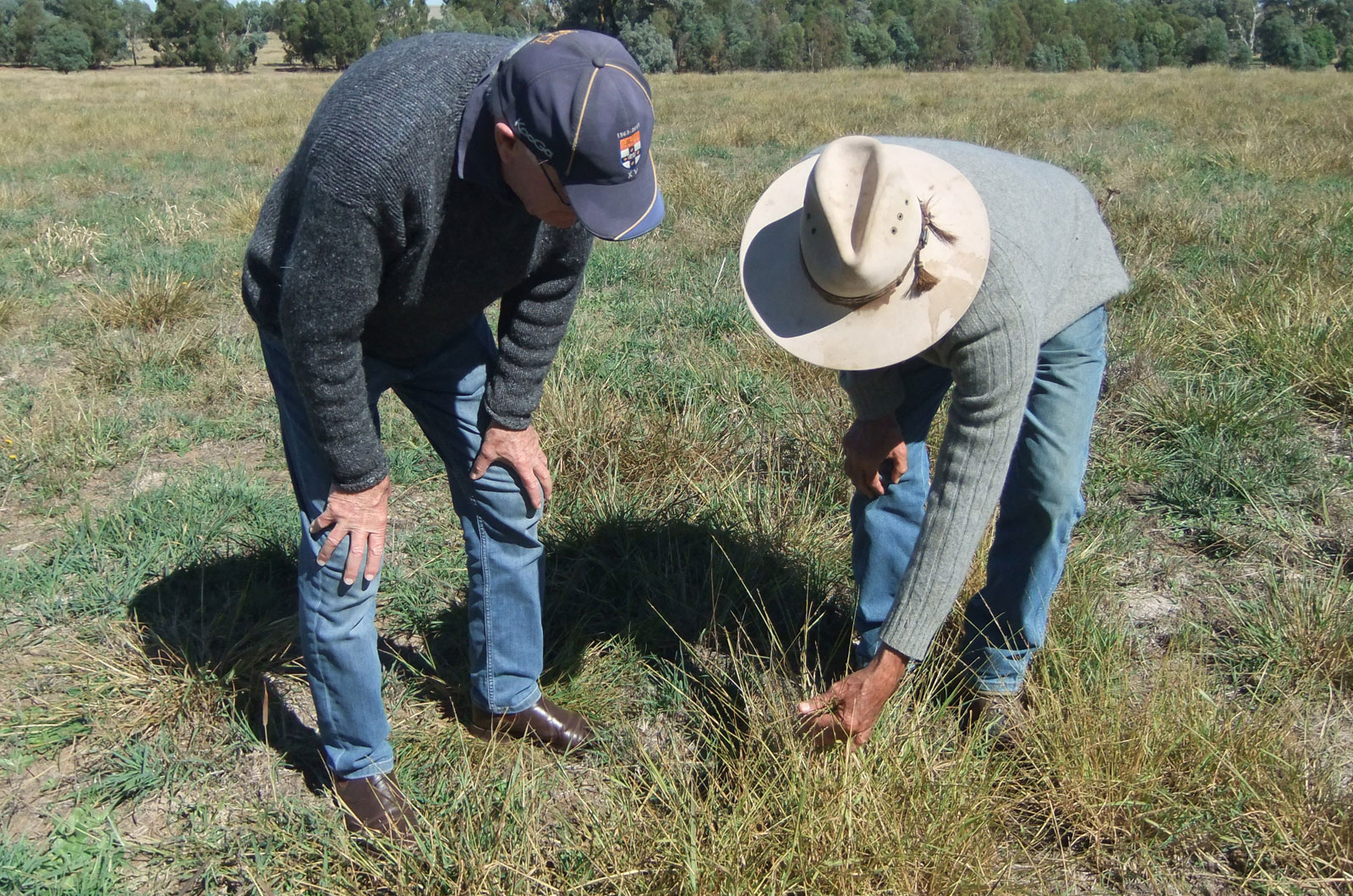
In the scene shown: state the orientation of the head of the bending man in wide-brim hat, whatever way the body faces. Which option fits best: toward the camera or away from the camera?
toward the camera

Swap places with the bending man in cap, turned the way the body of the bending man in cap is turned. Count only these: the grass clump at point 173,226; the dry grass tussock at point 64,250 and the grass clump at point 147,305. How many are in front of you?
0

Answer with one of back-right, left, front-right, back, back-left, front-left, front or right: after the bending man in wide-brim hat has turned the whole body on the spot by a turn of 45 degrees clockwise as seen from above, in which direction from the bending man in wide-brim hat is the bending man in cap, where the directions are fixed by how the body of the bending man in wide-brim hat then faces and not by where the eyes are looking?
front

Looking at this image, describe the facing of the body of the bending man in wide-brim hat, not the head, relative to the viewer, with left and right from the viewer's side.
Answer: facing the viewer and to the left of the viewer

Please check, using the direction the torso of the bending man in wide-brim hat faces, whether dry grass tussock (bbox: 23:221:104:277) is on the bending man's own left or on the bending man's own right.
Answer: on the bending man's own right

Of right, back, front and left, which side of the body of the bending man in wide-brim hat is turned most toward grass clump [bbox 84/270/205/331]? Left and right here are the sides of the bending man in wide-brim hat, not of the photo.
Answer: right

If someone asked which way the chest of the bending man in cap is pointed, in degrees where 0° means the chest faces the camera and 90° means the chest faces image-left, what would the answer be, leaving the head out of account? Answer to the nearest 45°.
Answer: approximately 315°

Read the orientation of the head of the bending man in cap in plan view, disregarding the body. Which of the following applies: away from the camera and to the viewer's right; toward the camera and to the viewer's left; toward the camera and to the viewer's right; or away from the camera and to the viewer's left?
toward the camera and to the viewer's right

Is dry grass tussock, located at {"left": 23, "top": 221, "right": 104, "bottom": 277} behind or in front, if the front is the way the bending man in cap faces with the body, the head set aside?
behind

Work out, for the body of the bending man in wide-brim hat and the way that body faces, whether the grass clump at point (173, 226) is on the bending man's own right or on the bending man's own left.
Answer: on the bending man's own right

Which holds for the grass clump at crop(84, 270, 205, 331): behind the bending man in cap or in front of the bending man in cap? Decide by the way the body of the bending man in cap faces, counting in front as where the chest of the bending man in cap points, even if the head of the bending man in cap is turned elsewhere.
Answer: behind
